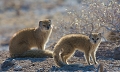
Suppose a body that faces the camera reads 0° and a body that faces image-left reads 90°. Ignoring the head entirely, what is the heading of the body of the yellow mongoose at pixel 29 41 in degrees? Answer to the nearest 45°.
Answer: approximately 270°

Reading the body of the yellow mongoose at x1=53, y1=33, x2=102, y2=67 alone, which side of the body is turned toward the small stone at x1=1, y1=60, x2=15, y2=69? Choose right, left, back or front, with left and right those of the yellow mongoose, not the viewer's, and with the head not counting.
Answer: back

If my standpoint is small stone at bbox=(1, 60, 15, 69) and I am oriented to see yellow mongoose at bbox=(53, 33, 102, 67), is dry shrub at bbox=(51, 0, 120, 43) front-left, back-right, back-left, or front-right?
front-left

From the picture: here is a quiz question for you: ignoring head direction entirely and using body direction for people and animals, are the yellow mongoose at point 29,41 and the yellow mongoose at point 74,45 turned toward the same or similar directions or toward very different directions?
same or similar directions

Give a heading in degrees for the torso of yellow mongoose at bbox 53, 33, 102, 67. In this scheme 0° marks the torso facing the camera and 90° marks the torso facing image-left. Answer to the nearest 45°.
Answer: approximately 270°

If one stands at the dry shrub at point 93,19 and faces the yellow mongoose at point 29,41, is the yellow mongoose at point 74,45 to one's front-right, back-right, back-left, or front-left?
front-left

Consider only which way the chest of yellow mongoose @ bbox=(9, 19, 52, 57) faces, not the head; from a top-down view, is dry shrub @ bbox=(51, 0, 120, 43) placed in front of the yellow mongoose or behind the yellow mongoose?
in front

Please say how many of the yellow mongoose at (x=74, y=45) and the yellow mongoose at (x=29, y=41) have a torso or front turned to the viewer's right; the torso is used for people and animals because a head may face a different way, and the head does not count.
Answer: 2

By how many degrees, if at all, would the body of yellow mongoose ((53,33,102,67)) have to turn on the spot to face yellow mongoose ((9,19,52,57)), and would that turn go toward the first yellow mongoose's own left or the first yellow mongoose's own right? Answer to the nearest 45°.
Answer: approximately 135° to the first yellow mongoose's own left
